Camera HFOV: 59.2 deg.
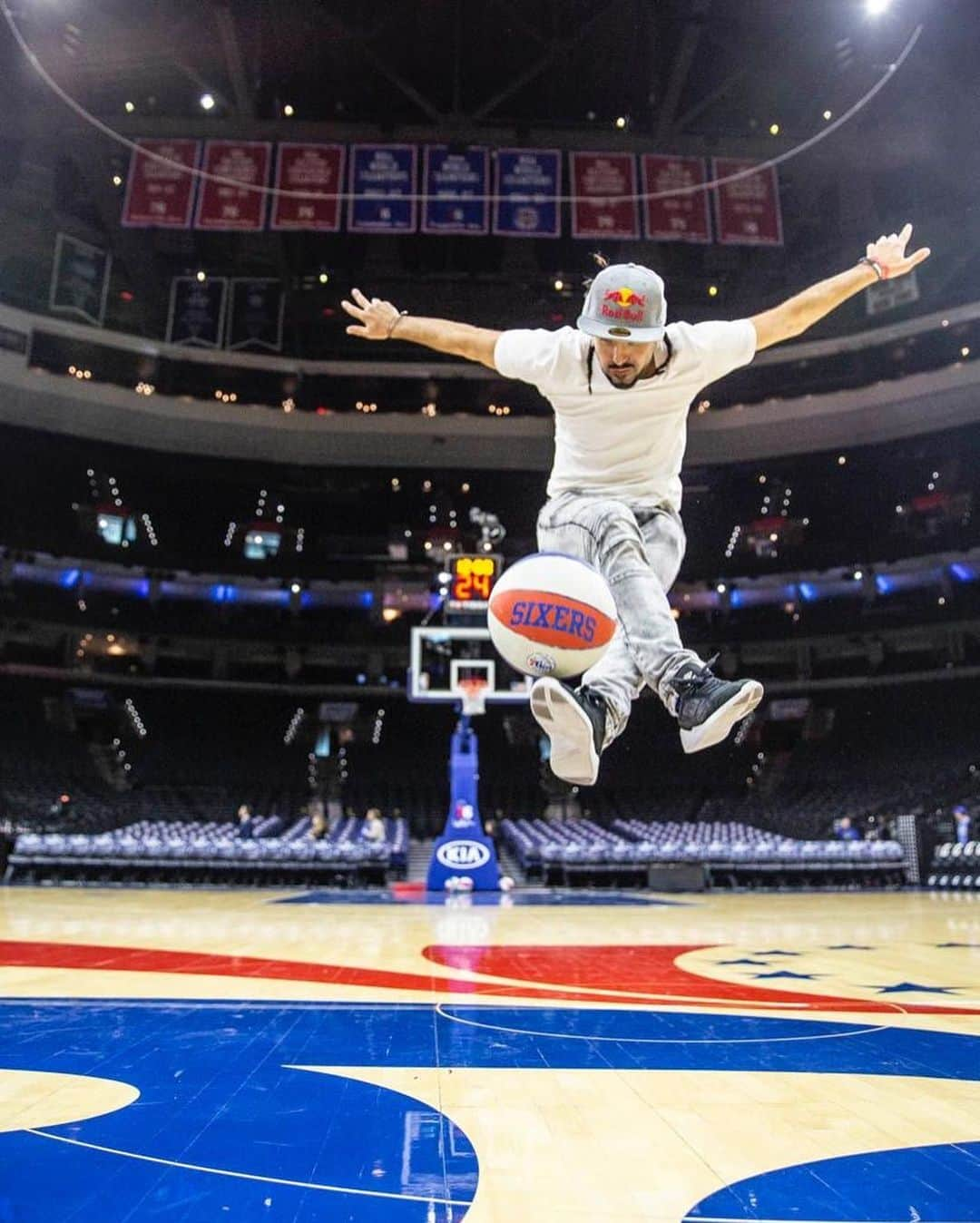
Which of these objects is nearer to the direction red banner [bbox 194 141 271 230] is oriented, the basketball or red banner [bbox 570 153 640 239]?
the basketball

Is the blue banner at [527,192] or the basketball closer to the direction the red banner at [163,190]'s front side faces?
the basketball

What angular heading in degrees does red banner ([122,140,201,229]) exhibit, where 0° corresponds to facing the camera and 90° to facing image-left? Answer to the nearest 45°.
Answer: approximately 0°

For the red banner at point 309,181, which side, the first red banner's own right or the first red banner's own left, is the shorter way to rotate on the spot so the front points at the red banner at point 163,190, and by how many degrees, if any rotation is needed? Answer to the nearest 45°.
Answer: approximately 90° to the first red banner's own right

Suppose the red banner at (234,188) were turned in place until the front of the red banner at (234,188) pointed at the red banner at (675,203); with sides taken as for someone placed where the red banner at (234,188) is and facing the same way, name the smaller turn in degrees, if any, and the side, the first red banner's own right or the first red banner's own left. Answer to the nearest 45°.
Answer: approximately 90° to the first red banner's own left

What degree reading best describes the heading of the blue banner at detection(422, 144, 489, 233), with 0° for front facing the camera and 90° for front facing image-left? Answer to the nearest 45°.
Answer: approximately 0°

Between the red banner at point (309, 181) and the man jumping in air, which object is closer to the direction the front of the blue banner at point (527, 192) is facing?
the man jumping in air
